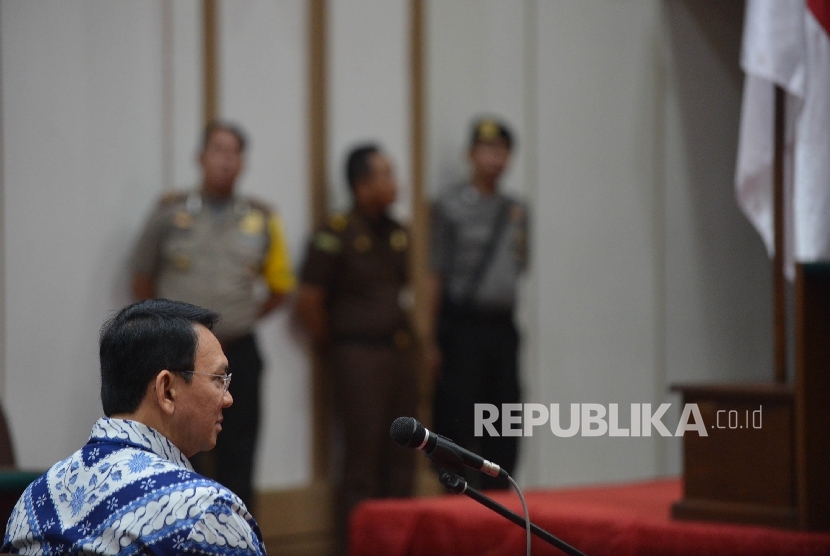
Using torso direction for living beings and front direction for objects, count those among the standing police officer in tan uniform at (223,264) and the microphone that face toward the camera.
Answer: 1

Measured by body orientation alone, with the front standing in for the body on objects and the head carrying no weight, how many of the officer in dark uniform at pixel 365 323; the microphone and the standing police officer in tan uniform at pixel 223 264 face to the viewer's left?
1

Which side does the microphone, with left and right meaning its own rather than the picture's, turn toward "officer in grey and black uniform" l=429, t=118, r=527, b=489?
right

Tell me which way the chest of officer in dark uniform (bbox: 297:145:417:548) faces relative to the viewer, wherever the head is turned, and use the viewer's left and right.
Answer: facing the viewer and to the right of the viewer

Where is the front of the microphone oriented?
to the viewer's left

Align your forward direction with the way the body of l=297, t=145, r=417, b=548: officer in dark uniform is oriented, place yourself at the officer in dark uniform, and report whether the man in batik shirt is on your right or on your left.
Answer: on your right

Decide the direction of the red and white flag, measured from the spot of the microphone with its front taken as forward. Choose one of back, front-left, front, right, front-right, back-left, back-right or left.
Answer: back-right

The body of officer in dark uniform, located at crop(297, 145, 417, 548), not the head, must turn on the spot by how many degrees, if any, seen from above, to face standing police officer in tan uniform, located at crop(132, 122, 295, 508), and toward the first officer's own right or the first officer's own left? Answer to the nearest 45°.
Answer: approximately 90° to the first officer's own right

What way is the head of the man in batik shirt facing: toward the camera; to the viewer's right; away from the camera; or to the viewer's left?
to the viewer's right

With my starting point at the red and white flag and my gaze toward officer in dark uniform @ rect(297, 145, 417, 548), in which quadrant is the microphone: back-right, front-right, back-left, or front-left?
back-left

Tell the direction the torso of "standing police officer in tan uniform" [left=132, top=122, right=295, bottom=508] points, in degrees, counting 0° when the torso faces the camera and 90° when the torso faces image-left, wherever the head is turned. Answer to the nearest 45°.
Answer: approximately 0°
